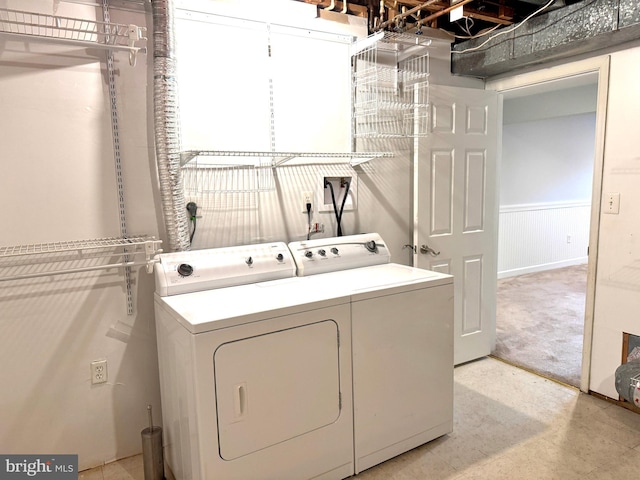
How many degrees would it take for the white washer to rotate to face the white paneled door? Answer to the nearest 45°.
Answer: approximately 90° to its left

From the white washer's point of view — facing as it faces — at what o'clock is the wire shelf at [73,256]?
The wire shelf is roughly at 4 o'clock from the white washer.
